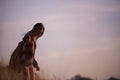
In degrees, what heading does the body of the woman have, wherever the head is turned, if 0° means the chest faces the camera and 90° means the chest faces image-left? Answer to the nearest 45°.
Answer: approximately 270°
